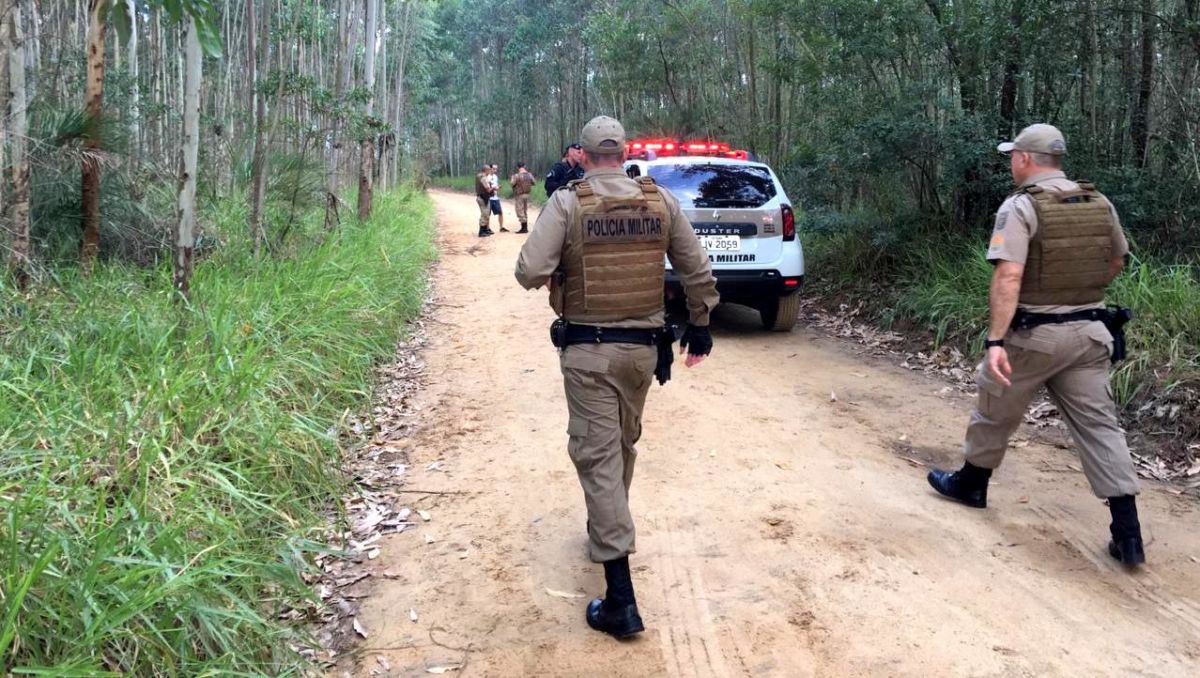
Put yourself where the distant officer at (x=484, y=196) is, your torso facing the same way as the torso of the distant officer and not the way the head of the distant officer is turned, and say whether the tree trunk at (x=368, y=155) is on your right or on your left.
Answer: on your right

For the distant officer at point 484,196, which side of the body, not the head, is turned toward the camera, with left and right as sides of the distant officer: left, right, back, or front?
right

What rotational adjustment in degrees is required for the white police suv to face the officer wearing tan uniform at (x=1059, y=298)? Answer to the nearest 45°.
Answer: approximately 180°

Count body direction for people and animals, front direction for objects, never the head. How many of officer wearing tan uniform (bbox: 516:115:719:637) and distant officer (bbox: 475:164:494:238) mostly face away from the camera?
1

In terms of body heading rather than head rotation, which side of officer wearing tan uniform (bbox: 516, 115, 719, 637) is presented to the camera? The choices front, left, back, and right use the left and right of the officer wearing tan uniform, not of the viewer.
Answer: back

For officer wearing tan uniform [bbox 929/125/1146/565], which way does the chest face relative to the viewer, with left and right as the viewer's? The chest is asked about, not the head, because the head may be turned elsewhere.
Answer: facing away from the viewer and to the left of the viewer

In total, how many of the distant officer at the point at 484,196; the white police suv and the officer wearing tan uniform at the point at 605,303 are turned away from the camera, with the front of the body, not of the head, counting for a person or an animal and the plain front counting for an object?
2

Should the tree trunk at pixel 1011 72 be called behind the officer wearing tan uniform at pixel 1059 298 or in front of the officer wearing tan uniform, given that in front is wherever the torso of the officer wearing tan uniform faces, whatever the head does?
in front

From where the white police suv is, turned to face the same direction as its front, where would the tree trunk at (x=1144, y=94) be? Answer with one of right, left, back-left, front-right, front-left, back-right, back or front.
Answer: right

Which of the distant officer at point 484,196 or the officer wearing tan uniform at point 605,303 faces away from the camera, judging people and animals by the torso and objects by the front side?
the officer wearing tan uniform

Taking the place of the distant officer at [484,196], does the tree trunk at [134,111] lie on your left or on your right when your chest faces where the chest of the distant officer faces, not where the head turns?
on your right

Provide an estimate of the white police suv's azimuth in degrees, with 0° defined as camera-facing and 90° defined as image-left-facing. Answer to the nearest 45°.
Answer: approximately 180°

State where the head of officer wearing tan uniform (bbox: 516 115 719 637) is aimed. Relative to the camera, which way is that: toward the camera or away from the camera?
away from the camera

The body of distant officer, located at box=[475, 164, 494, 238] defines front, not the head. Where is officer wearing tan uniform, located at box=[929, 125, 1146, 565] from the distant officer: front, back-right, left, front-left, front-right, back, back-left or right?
right

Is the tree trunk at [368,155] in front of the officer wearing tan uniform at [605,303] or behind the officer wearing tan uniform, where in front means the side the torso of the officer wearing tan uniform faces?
in front

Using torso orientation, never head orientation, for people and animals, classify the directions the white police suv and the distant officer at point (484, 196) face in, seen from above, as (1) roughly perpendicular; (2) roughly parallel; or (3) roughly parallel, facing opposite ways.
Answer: roughly perpendicular

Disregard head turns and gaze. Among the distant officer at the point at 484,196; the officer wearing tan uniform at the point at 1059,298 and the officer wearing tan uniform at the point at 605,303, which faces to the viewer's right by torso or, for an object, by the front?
the distant officer

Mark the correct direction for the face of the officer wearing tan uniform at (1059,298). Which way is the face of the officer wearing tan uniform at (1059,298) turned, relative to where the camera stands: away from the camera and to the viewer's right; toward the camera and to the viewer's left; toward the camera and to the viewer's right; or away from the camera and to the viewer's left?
away from the camera and to the viewer's left
